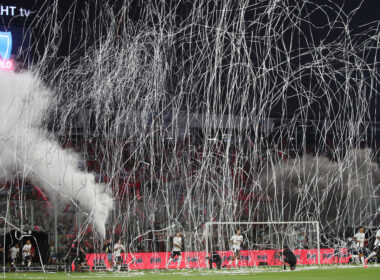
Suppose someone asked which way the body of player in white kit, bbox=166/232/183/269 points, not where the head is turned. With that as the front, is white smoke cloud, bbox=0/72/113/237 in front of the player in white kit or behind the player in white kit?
behind

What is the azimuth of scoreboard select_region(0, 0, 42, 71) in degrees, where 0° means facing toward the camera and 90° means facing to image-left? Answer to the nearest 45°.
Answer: approximately 0°

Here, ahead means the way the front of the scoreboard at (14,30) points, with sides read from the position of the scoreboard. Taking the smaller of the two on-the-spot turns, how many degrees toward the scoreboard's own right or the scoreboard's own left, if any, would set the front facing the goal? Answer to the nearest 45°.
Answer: approximately 90° to the scoreboard's own left

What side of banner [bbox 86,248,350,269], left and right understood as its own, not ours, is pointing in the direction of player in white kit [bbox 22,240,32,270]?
right

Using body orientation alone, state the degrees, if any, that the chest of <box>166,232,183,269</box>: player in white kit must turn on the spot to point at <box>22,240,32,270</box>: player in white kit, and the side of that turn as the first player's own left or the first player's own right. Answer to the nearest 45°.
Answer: approximately 135° to the first player's own right

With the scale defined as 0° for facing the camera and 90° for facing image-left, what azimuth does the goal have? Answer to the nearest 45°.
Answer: approximately 0°
